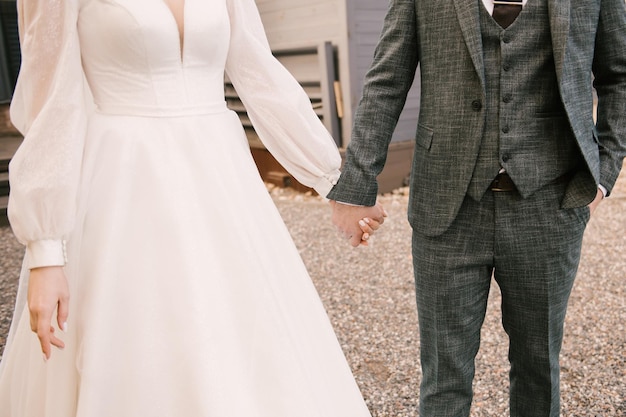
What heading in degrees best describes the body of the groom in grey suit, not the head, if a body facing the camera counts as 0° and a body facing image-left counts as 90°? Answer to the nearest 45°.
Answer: approximately 0°
